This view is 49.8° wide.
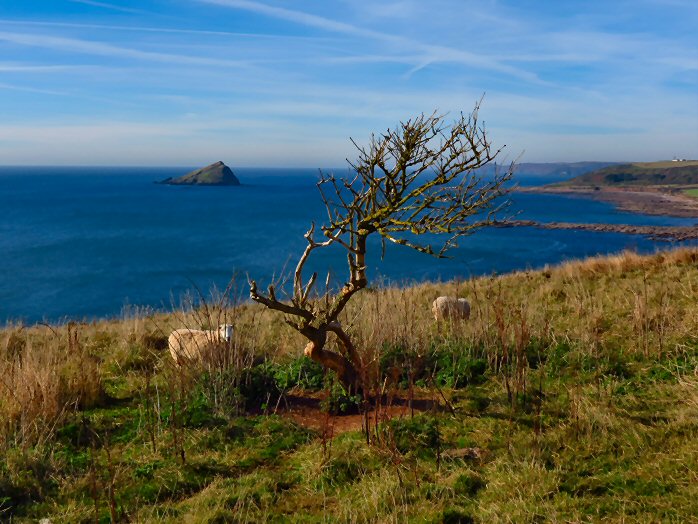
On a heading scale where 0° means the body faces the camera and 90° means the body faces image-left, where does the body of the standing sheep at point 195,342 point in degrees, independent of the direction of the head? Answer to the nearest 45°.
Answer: approximately 270°

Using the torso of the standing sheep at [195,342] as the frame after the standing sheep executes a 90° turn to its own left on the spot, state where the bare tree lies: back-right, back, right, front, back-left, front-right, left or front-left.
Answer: back-right
